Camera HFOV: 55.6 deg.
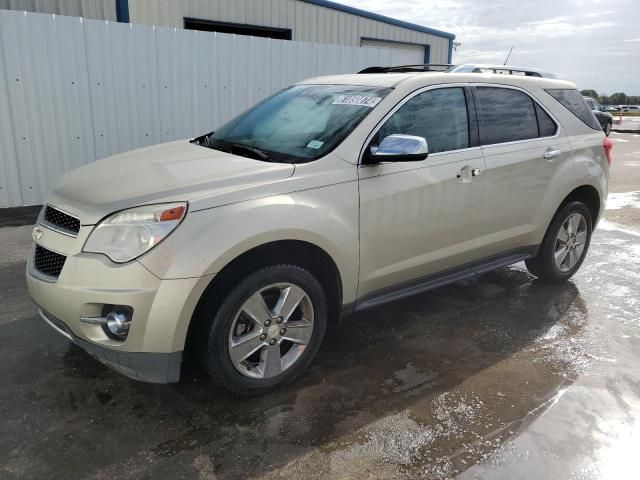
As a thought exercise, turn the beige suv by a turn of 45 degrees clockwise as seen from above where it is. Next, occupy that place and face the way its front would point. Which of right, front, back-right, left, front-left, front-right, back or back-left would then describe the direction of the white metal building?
right

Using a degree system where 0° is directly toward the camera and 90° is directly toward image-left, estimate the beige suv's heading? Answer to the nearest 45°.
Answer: approximately 45°
